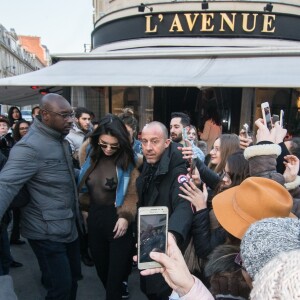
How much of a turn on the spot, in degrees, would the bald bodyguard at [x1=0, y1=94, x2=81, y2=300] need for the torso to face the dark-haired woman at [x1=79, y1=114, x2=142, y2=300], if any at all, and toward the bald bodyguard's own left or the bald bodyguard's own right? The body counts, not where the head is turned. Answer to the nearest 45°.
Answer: approximately 90° to the bald bodyguard's own left

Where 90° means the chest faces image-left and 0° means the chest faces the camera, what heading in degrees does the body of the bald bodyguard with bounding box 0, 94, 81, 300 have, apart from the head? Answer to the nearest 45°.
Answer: approximately 315°
